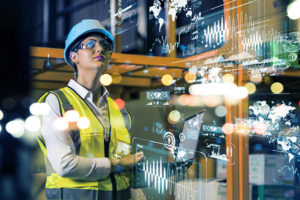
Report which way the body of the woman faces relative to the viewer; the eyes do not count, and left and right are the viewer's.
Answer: facing the viewer and to the right of the viewer

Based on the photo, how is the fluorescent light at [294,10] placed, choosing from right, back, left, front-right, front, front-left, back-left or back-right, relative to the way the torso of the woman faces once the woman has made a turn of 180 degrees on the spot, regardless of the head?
right
